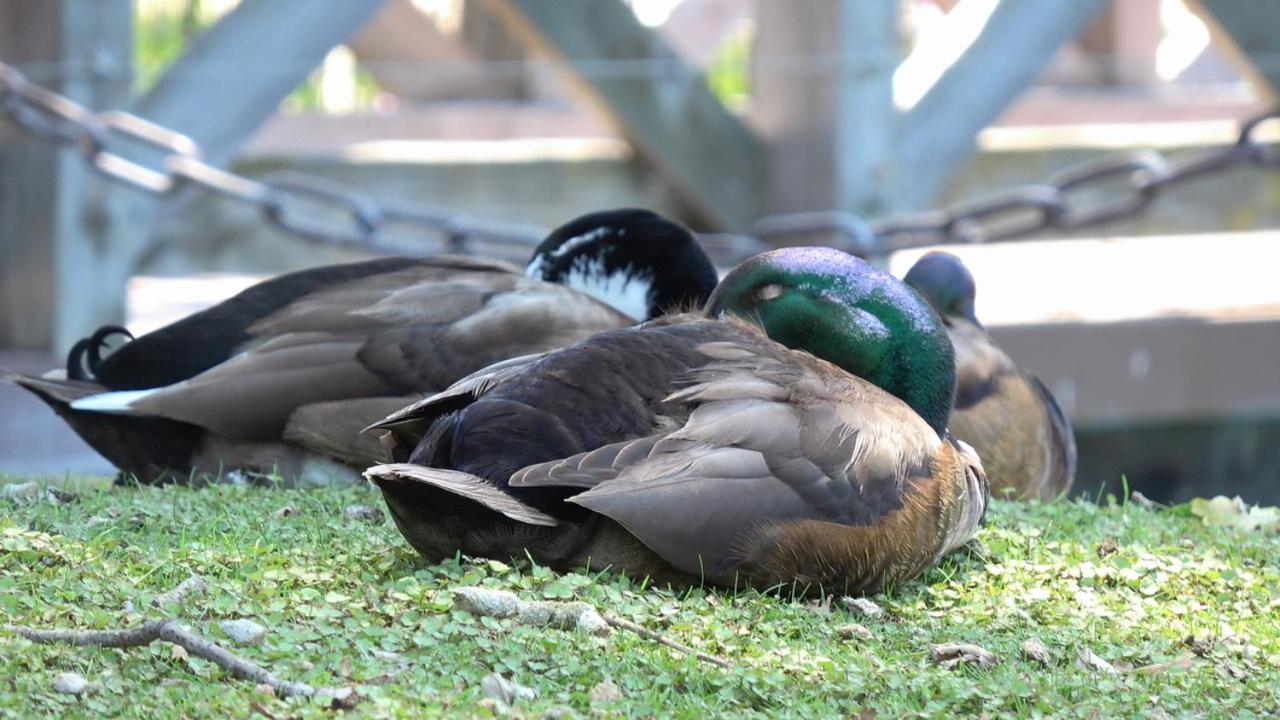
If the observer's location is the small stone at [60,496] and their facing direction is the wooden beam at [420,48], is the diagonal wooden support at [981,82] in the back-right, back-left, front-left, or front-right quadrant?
front-right

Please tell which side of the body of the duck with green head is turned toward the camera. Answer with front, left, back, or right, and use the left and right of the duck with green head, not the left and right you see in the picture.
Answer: right

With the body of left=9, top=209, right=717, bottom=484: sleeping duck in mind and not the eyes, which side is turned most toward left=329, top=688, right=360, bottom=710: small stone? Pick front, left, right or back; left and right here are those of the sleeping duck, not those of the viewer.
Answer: right

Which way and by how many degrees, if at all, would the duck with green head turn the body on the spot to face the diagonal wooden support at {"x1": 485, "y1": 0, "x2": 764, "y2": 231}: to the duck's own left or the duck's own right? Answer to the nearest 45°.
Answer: approximately 90° to the duck's own left

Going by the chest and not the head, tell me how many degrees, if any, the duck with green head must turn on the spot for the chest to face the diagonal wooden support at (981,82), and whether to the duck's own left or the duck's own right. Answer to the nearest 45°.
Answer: approximately 90° to the duck's own left

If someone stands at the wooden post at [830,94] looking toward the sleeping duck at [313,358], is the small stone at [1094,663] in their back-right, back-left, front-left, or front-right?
front-left

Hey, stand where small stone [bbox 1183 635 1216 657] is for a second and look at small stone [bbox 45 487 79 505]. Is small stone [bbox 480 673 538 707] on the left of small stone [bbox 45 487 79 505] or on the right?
left

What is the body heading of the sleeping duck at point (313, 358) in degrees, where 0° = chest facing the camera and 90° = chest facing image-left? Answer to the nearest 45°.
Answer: approximately 270°

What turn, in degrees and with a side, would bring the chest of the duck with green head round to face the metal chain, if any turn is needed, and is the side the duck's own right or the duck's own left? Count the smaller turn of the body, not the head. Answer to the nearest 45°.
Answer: approximately 135° to the duck's own left

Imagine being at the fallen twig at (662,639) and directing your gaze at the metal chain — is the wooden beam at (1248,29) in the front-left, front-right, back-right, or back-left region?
front-right

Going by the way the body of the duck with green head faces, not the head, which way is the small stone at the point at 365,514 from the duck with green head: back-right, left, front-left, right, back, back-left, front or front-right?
back-left

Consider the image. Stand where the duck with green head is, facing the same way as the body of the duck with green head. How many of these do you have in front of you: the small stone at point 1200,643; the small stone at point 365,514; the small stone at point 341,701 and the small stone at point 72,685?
1

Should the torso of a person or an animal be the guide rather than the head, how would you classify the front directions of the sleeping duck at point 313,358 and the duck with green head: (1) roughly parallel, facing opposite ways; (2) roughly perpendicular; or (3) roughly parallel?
roughly parallel

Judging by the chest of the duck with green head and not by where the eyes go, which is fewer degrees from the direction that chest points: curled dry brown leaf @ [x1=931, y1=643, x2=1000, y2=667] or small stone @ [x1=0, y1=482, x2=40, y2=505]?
the curled dry brown leaf

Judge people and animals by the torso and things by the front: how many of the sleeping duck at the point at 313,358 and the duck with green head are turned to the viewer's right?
2
